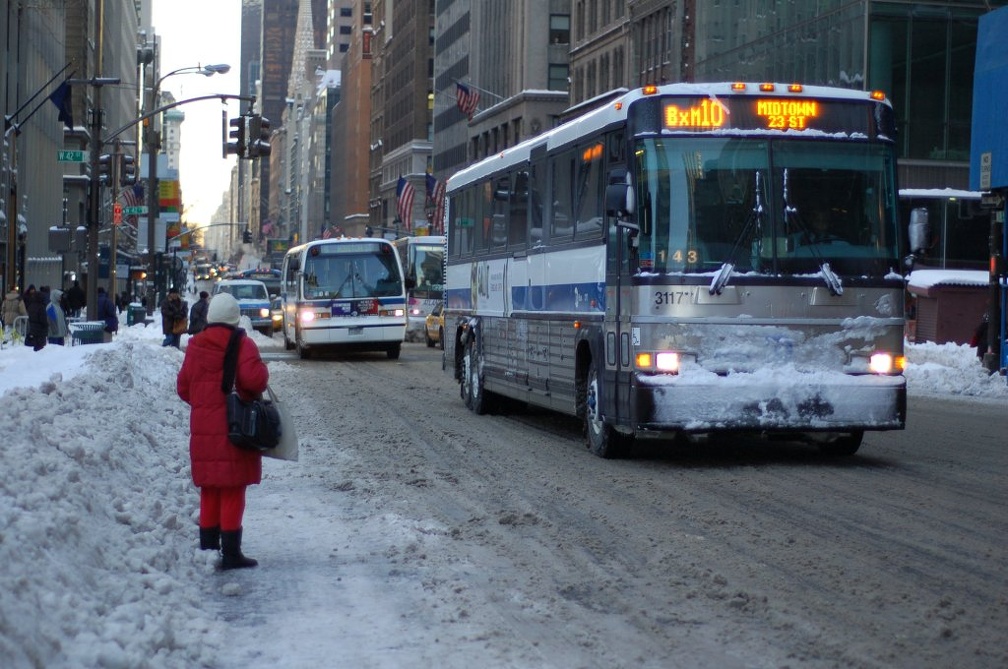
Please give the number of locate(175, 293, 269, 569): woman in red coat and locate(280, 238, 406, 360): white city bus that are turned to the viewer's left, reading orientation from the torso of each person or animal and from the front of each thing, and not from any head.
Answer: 0

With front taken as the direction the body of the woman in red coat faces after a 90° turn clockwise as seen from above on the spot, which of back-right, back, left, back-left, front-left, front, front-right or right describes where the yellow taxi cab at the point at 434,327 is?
back-left

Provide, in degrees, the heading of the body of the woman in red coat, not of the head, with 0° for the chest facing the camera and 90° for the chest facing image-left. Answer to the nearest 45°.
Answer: approximately 225°

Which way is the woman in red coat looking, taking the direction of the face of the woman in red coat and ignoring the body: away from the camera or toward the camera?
away from the camera

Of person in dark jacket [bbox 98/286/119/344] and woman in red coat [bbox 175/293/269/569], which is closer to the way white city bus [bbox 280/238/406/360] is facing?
the woman in red coat

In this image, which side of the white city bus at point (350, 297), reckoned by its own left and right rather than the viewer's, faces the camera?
front

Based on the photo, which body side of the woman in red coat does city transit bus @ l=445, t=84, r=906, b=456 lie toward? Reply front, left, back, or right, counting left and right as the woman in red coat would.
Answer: front

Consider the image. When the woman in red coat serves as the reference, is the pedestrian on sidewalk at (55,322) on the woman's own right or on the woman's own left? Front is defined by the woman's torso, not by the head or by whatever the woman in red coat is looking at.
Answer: on the woman's own left

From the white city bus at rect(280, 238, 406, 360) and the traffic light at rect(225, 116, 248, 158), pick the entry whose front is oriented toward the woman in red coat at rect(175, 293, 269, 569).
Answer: the white city bus
